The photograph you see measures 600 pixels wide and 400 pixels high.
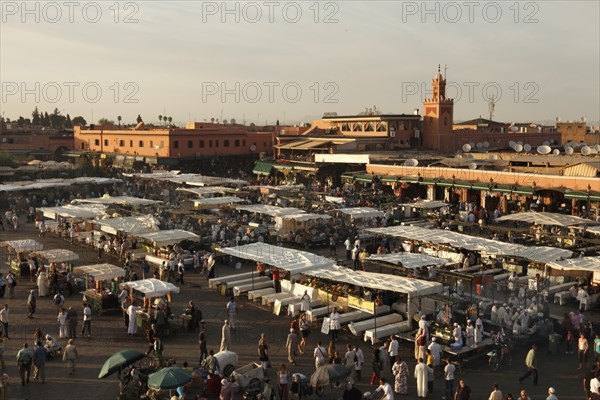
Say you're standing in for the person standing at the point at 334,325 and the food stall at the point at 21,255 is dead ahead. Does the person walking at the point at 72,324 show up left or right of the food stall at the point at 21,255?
left

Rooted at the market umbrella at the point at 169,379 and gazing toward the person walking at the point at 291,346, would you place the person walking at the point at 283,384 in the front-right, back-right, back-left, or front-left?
front-right

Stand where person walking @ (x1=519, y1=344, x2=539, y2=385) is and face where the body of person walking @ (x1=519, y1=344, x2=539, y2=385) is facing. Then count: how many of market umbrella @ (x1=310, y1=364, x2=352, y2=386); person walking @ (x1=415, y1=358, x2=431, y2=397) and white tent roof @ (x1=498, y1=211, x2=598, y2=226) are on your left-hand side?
1

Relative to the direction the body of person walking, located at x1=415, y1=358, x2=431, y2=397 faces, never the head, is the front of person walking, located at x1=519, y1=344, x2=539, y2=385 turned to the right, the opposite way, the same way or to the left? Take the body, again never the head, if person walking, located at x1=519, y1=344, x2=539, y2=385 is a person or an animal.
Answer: to the right
